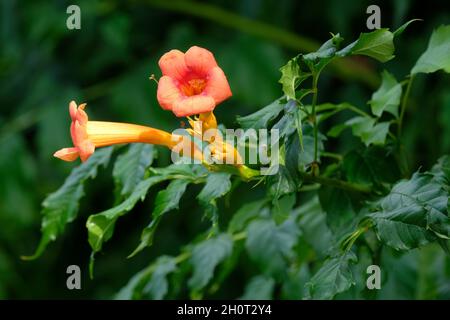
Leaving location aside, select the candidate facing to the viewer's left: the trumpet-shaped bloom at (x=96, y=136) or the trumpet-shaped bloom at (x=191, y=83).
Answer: the trumpet-shaped bloom at (x=96, y=136)

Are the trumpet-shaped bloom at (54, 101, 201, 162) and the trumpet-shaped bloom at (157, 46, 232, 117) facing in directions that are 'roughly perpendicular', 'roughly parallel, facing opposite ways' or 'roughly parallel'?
roughly perpendicular

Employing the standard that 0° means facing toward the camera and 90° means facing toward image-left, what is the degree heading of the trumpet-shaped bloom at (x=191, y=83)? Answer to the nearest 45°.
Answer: approximately 0°

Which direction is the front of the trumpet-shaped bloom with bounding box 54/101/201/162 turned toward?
to the viewer's left

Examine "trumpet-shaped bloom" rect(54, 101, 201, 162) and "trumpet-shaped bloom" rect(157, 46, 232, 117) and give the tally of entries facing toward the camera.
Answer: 1
